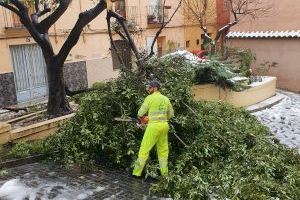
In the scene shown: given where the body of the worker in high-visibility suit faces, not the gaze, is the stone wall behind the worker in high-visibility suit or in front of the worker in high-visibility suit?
in front

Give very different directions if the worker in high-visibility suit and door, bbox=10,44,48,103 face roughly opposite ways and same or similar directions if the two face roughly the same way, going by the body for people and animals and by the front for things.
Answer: very different directions

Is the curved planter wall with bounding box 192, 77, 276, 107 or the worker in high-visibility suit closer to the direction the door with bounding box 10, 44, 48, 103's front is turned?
the worker in high-visibility suit

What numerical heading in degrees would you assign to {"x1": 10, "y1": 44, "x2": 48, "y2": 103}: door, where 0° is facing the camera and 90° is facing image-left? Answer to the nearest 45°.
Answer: approximately 0°

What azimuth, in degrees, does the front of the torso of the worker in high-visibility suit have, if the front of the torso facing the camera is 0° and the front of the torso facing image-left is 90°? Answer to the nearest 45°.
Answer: approximately 135°

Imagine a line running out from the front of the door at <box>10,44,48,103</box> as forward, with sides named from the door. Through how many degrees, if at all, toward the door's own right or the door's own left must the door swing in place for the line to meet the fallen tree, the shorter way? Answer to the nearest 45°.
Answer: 0° — it already faces it

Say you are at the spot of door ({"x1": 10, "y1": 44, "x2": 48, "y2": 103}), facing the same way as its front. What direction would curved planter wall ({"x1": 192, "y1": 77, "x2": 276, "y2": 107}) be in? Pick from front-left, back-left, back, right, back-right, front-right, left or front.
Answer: front-left

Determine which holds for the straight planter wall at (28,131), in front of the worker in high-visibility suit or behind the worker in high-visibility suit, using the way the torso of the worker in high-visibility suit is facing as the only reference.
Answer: in front

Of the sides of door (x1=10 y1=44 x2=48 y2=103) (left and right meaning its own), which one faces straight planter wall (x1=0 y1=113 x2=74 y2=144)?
front

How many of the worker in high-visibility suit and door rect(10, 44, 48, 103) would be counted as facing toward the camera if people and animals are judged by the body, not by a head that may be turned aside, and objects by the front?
1
